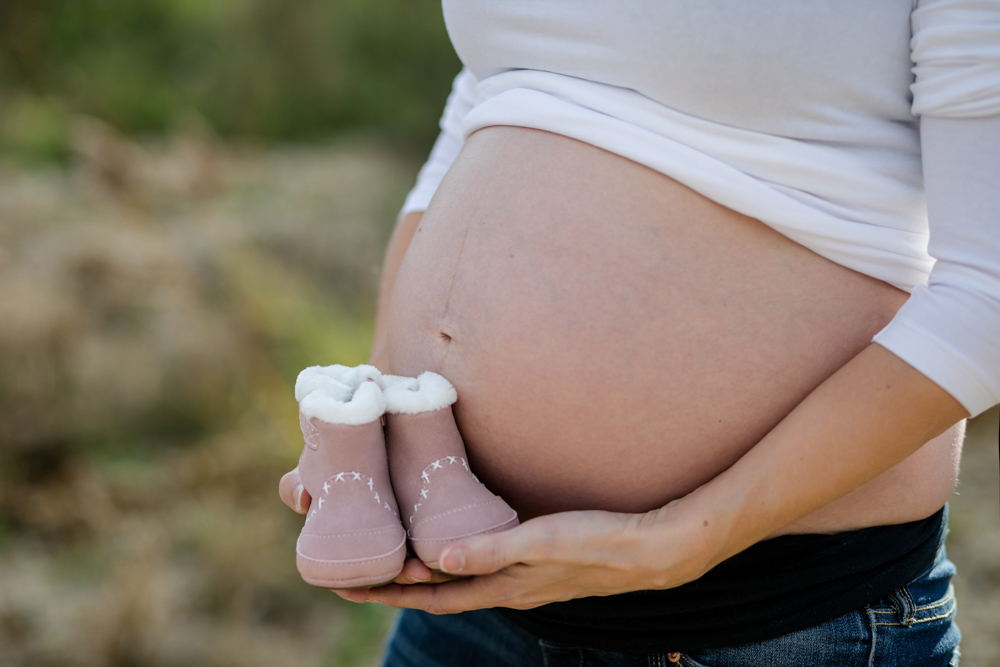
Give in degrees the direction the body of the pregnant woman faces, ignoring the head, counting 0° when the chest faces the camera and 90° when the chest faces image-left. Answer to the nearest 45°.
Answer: approximately 45°
